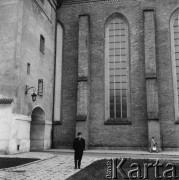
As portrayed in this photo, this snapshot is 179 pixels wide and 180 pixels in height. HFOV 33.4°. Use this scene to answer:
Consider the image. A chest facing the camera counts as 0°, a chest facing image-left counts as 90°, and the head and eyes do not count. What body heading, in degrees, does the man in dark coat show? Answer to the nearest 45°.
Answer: approximately 0°

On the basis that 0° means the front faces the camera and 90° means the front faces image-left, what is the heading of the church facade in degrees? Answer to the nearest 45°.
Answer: approximately 0°

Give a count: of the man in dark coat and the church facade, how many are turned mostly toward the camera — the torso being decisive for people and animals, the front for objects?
2

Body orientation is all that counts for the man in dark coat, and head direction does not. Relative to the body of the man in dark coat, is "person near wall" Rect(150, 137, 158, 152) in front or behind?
behind

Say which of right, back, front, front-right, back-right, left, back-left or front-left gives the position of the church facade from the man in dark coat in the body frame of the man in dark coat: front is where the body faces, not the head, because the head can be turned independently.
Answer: back
